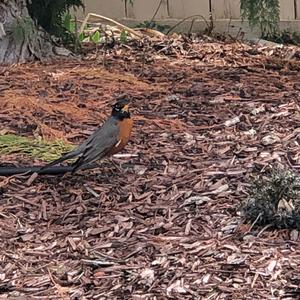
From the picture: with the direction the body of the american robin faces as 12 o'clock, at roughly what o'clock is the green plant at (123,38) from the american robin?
The green plant is roughly at 9 o'clock from the american robin.

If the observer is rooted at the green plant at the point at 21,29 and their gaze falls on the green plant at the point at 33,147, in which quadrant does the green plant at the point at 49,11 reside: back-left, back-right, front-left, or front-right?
back-left

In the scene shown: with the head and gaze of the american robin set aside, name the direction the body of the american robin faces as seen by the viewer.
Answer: to the viewer's right

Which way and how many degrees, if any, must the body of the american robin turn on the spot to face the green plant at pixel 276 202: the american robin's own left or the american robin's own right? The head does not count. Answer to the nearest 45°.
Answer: approximately 45° to the american robin's own right

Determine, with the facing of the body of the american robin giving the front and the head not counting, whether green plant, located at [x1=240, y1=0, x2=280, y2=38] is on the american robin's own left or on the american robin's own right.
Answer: on the american robin's own left

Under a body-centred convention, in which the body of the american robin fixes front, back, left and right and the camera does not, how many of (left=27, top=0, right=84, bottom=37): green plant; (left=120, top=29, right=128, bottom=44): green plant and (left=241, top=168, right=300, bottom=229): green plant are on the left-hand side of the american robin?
2

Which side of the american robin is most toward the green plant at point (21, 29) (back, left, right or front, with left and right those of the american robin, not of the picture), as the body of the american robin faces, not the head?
left

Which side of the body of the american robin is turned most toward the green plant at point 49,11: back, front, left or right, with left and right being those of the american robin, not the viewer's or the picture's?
left
